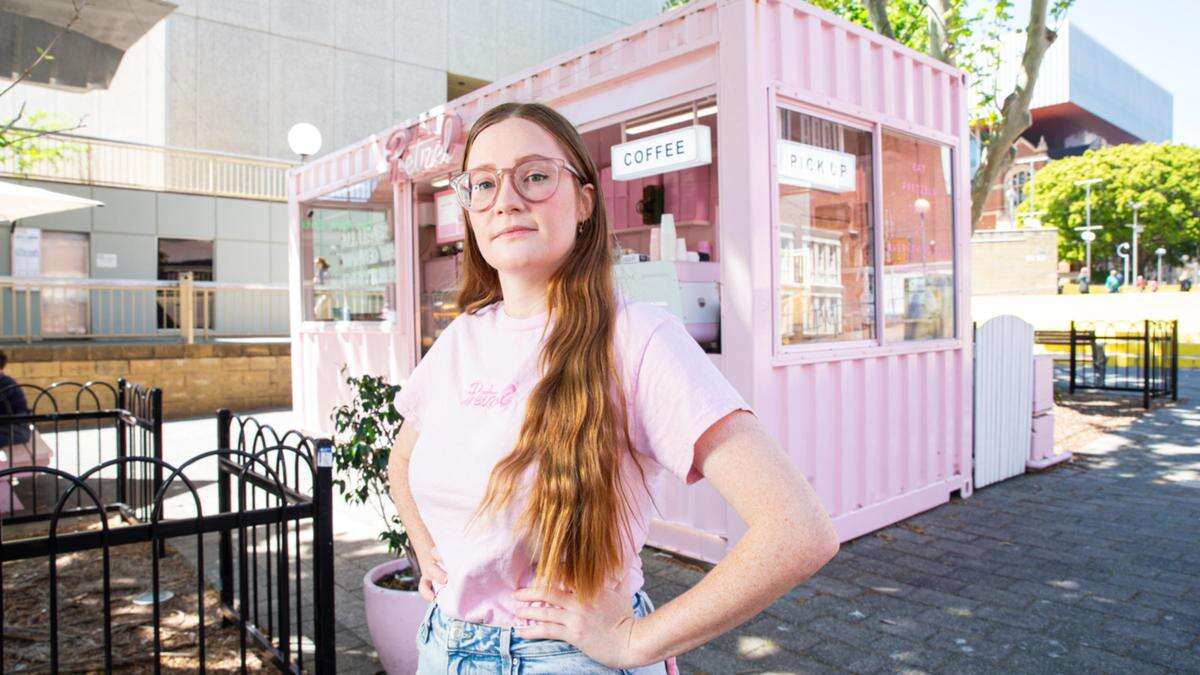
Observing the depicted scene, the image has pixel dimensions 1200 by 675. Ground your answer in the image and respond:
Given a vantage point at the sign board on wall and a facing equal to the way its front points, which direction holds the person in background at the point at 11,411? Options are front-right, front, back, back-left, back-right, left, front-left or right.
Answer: front

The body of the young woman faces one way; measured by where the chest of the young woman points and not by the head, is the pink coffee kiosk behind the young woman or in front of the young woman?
behind

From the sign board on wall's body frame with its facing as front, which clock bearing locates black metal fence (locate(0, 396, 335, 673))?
The black metal fence is roughly at 12 o'clock from the sign board on wall.

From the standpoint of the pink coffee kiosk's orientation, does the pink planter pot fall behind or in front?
in front

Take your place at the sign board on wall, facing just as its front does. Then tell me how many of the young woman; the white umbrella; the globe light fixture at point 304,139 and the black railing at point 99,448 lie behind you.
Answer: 0

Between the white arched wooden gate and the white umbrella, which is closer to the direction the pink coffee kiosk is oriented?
the white umbrella

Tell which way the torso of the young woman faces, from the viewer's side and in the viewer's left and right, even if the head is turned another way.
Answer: facing the viewer and to the left of the viewer

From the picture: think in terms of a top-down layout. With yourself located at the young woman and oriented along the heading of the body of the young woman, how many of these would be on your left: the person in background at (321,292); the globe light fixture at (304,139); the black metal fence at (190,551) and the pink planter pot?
0

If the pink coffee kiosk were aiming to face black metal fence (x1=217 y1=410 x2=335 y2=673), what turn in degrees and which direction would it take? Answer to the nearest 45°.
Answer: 0° — it already faces it

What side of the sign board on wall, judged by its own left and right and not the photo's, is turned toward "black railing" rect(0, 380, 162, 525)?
front

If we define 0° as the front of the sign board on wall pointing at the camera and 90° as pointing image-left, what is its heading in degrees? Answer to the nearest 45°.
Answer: approximately 0°

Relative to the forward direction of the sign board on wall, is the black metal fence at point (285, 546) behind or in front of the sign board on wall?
in front

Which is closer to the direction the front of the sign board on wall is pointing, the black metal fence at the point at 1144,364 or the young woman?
the young woman

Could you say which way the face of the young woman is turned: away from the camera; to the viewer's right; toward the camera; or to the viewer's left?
toward the camera

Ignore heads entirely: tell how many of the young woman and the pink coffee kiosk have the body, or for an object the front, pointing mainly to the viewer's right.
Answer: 0

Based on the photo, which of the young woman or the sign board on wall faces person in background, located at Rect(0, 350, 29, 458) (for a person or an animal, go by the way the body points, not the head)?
the sign board on wall
